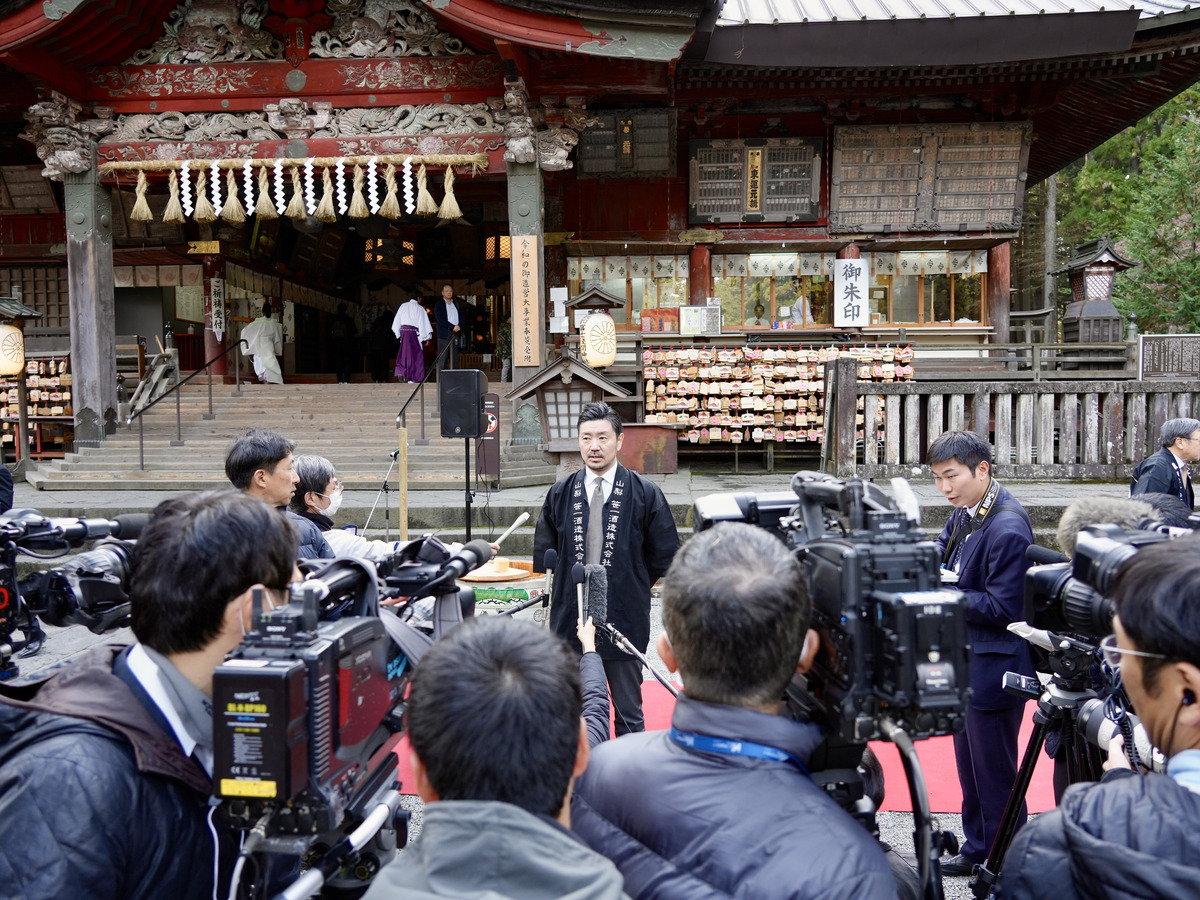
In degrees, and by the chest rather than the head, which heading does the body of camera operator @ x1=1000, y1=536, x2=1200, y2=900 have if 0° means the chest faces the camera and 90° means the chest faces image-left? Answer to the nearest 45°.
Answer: approximately 135°

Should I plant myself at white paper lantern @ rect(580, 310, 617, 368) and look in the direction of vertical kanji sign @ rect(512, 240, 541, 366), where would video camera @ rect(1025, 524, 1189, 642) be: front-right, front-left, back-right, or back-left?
back-left

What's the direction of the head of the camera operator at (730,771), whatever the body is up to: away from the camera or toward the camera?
away from the camera

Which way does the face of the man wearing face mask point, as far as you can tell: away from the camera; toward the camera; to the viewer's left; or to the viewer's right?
to the viewer's right

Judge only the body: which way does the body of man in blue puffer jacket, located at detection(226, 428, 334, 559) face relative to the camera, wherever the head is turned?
to the viewer's right

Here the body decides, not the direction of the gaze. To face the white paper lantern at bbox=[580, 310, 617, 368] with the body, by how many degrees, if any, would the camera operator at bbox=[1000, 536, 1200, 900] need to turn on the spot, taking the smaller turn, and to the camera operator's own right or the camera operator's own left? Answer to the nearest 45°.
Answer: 0° — they already face it

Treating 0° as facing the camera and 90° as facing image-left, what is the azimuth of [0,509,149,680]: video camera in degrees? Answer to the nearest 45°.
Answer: approximately 270°
